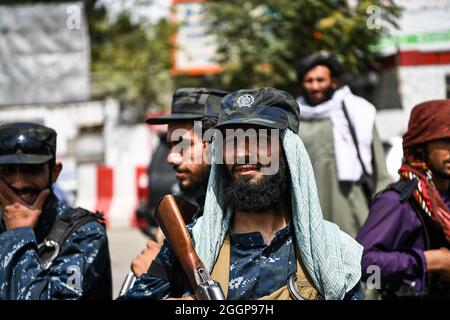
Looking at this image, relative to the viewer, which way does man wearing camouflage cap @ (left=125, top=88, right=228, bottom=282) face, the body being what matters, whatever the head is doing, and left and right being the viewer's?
facing the viewer and to the left of the viewer

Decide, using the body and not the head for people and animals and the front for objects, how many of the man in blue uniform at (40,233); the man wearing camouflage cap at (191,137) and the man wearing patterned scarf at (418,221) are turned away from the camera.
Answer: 0

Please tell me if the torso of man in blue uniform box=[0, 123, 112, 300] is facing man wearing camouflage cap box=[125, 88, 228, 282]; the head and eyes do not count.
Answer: no

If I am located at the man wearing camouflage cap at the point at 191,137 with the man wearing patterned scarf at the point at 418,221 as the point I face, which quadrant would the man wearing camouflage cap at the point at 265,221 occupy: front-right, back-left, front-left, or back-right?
front-right

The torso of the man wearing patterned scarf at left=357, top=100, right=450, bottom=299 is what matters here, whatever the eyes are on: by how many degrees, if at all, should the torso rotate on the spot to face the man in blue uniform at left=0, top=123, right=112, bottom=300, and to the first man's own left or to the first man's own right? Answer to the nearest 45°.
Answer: approximately 135° to the first man's own right

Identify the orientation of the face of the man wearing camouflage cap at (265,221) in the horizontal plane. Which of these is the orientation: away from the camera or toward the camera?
toward the camera

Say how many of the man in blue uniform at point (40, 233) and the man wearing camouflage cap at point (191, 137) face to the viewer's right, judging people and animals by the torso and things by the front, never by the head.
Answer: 0

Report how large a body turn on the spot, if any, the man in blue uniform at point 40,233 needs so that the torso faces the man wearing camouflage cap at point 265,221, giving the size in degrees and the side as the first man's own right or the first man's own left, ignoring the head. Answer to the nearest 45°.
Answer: approximately 90° to the first man's own left

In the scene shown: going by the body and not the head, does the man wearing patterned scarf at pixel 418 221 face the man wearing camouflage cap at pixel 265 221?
no

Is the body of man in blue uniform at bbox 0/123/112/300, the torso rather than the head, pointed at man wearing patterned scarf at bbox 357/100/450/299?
no
